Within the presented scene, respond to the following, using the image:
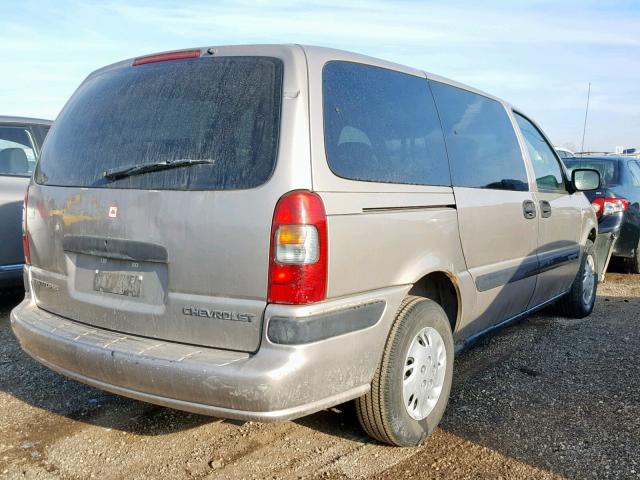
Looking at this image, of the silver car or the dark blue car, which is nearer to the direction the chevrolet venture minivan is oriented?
the dark blue car

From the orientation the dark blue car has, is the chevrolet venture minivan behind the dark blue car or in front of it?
behind

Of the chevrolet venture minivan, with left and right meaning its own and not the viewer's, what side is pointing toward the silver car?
left

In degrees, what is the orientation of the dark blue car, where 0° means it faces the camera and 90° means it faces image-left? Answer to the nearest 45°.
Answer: approximately 225°

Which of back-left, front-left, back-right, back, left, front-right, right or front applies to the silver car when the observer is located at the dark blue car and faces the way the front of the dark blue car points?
back

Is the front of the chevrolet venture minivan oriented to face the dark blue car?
yes

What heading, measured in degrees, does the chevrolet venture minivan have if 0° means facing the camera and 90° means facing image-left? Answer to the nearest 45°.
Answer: approximately 225°
